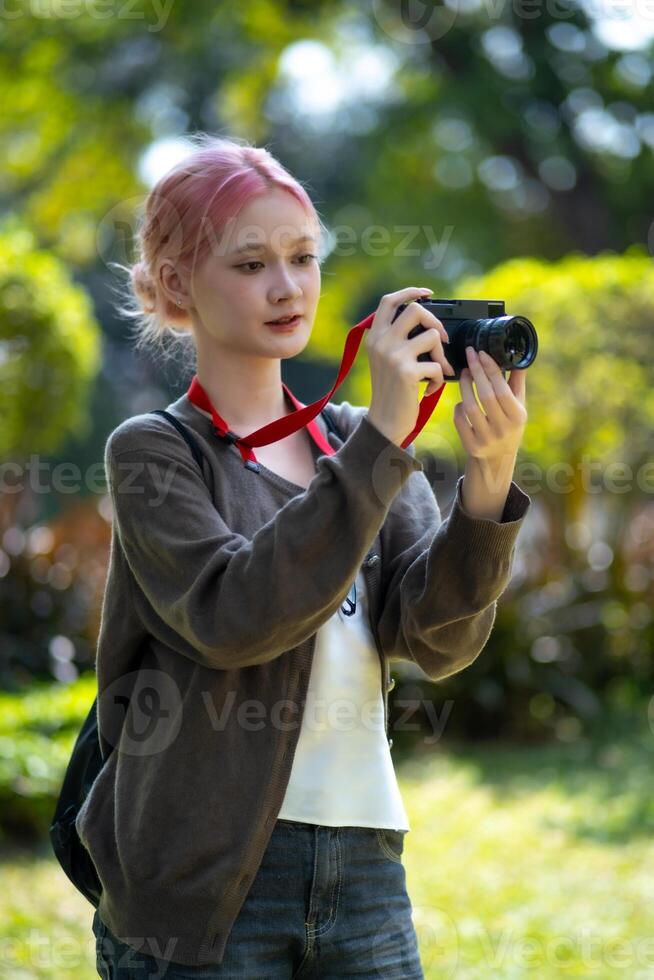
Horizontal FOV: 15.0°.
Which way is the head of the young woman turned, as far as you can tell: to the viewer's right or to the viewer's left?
to the viewer's right

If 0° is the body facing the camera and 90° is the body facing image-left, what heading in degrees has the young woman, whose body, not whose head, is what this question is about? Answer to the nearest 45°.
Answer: approximately 315°
